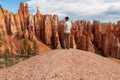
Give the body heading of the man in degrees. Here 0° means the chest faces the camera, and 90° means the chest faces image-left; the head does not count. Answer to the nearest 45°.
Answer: approximately 180°
